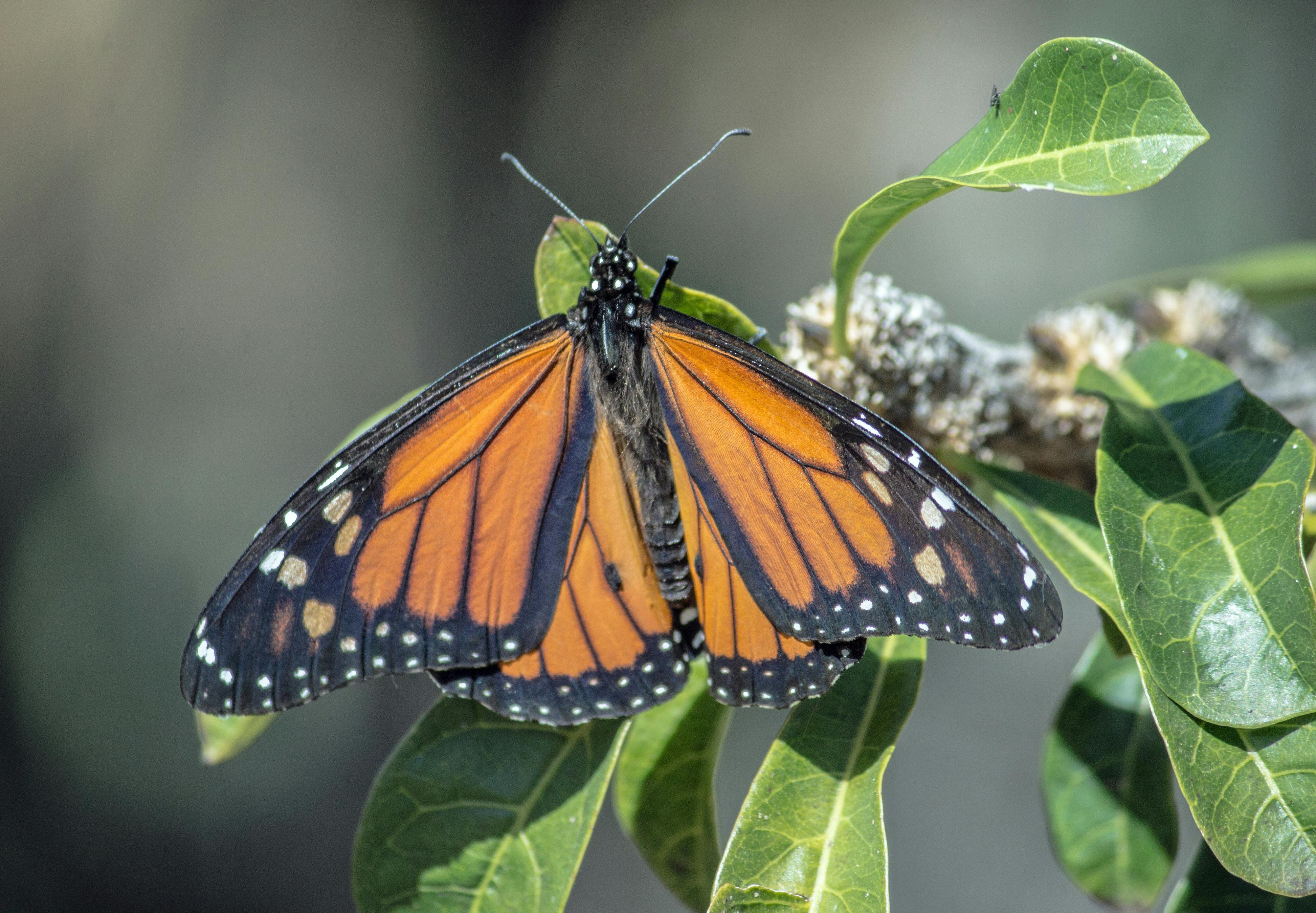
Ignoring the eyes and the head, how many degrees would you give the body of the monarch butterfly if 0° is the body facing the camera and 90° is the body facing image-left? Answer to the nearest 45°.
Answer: approximately 180°
